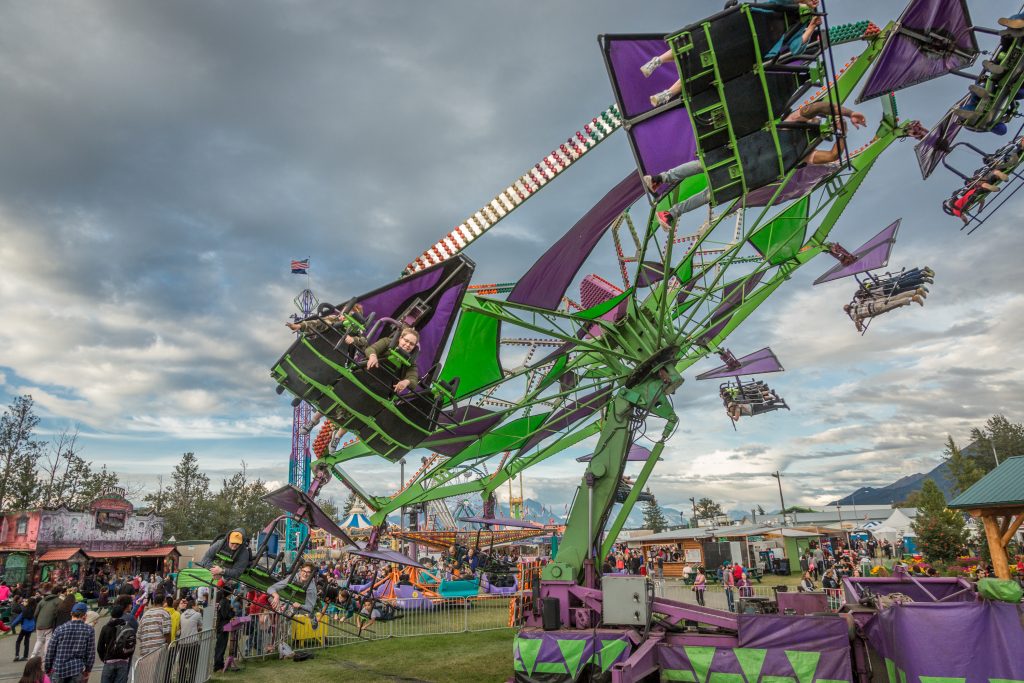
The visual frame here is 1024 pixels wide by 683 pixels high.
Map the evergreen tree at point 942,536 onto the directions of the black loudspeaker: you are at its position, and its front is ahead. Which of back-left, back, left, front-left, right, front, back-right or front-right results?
back-left

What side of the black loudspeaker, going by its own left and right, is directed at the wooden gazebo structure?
left

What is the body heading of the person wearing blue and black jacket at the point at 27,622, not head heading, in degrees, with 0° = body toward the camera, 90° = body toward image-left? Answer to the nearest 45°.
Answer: approximately 180°

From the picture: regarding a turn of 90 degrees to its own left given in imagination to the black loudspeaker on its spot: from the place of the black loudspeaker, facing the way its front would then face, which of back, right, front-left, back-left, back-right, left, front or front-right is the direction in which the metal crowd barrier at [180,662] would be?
back

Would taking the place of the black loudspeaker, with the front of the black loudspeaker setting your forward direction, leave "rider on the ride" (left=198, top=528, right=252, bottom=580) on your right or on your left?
on your right

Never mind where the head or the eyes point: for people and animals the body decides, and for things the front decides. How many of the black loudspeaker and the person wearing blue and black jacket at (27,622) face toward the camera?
1

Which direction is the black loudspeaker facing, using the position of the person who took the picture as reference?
facing the viewer

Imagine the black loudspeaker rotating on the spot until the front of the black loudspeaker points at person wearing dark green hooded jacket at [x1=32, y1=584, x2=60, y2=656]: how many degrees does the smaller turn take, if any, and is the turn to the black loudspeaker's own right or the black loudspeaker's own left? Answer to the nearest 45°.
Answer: approximately 90° to the black loudspeaker's own right

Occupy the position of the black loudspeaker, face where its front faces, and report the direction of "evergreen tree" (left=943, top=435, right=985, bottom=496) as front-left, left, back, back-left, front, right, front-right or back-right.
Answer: back-left

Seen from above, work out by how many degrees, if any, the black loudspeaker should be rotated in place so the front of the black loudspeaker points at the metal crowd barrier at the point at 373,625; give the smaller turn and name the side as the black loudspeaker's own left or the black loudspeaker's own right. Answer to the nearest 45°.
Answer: approximately 135° to the black loudspeaker's own right
